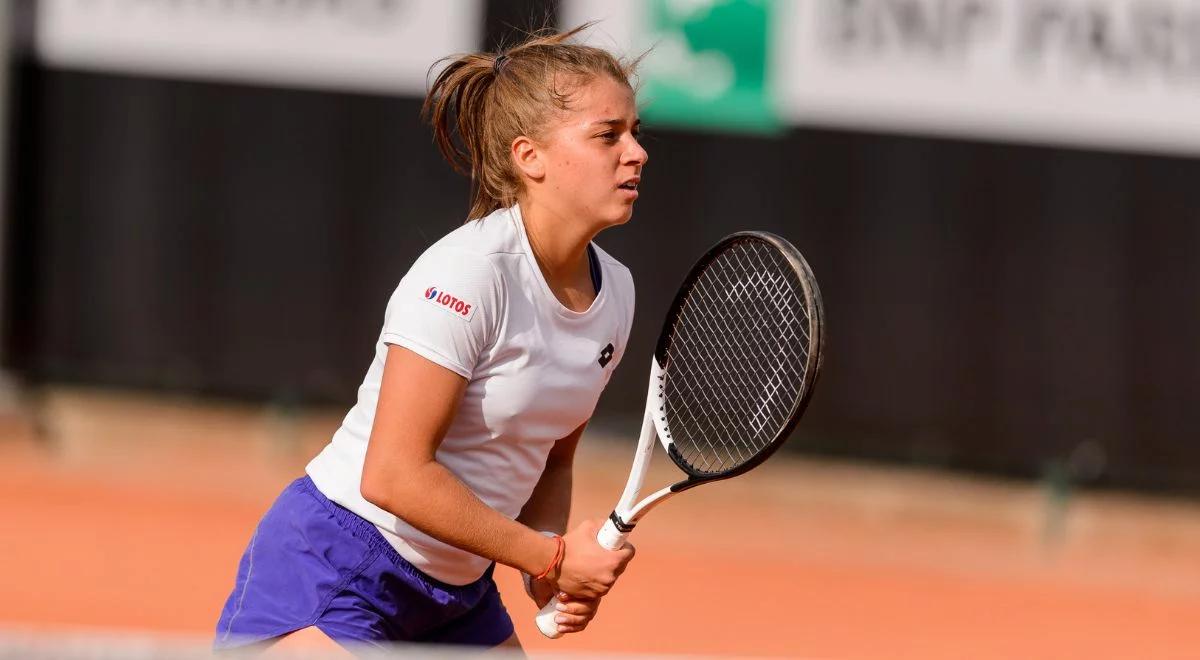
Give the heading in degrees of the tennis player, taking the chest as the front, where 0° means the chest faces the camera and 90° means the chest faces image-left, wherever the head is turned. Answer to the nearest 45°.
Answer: approximately 315°

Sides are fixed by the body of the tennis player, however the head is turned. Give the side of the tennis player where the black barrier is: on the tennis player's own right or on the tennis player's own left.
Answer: on the tennis player's own left

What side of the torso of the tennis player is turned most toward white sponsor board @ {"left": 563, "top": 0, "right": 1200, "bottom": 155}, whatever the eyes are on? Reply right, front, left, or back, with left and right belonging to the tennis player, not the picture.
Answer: left

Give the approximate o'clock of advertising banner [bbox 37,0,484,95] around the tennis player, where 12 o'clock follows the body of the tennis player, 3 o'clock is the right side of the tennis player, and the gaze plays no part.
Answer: The advertising banner is roughly at 7 o'clock from the tennis player.
